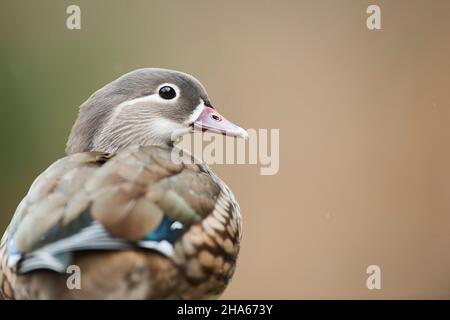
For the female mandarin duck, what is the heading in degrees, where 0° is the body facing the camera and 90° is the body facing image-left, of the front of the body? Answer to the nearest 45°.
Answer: approximately 225°
